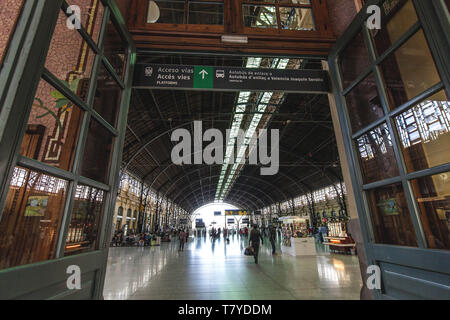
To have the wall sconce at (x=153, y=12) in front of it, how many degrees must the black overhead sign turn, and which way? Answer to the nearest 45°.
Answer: approximately 90° to its right

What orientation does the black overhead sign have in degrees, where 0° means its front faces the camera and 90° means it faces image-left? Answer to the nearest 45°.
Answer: approximately 0°
